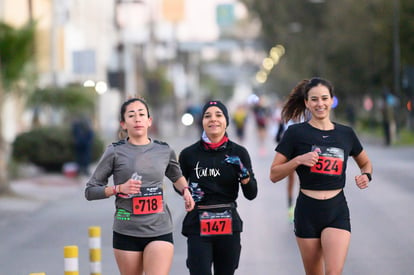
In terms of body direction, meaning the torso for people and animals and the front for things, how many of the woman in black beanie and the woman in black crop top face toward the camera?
2

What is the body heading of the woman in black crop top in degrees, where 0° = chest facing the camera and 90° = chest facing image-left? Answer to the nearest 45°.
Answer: approximately 0°

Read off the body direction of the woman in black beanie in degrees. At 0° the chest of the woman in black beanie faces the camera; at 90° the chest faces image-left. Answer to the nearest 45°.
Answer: approximately 0°

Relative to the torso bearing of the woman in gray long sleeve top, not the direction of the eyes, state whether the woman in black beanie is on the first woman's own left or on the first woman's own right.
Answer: on the first woman's own left
